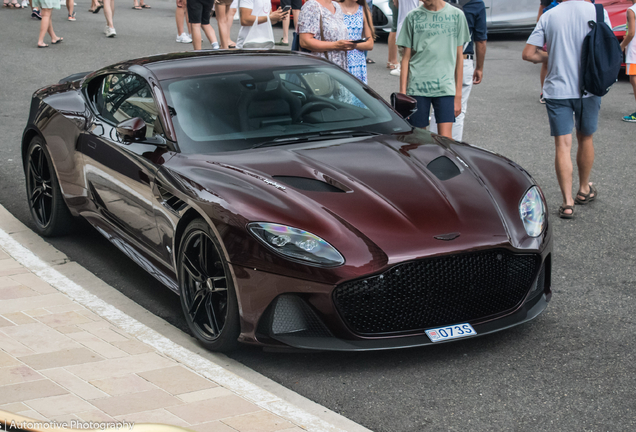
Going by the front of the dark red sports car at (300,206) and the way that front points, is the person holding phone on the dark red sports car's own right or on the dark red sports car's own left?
on the dark red sports car's own left

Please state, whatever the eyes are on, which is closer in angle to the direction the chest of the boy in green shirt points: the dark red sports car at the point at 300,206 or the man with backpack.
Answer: the dark red sports car

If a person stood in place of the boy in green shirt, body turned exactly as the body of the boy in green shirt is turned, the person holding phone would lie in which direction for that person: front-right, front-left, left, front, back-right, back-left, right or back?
back-right

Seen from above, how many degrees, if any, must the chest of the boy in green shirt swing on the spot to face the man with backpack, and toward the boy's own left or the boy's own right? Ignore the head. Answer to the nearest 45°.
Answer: approximately 90° to the boy's own left

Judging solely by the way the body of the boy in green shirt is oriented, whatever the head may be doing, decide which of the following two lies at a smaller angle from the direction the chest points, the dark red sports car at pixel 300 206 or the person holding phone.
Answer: the dark red sports car

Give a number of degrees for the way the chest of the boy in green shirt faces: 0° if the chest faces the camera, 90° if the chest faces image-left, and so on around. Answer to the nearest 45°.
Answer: approximately 0°

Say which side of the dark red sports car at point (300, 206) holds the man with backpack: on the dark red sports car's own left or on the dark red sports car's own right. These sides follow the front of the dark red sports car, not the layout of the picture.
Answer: on the dark red sports car's own left

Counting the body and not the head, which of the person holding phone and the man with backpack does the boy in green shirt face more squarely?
the man with backpack

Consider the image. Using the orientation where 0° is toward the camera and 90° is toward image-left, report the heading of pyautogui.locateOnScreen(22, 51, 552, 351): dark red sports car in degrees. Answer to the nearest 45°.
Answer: approximately 315°
